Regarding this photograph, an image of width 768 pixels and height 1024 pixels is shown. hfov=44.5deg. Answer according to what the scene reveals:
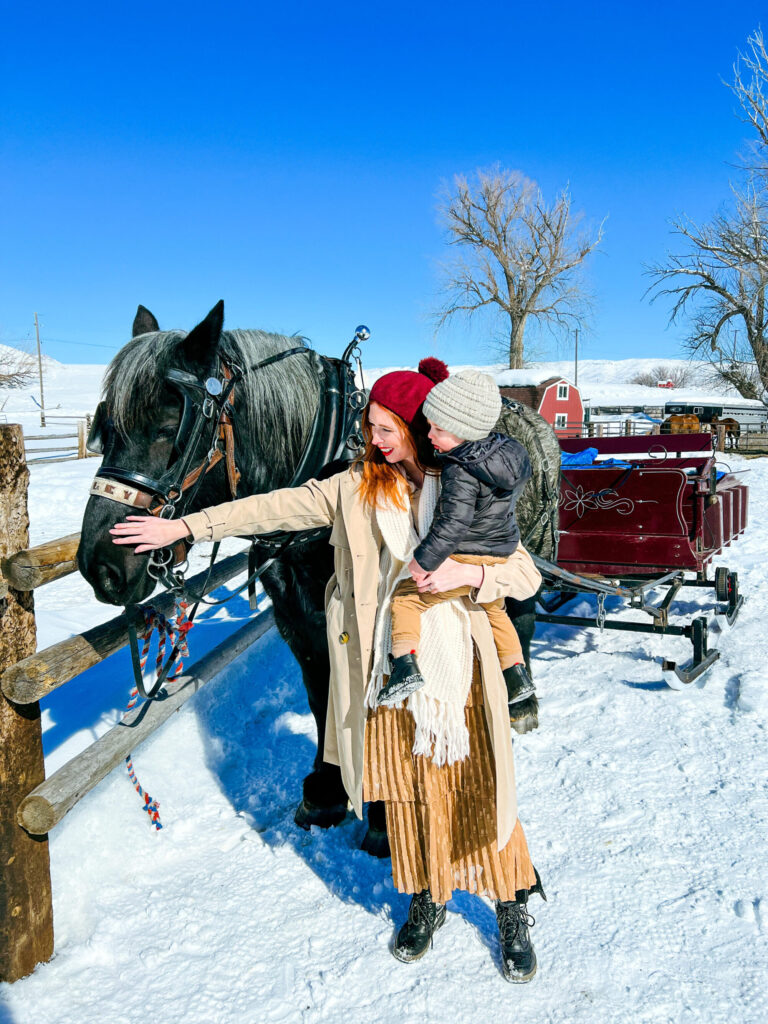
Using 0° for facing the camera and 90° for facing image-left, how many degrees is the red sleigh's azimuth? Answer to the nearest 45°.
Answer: approximately 45°

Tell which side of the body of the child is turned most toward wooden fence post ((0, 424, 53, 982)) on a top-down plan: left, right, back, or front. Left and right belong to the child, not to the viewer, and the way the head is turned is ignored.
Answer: front

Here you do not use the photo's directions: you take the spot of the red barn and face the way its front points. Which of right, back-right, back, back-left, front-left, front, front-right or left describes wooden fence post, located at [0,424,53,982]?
front-right

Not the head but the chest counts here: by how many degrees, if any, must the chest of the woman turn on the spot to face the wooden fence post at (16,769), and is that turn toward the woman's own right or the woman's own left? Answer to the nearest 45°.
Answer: approximately 90° to the woman's own right

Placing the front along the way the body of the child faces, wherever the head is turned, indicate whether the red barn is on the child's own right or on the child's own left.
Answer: on the child's own right

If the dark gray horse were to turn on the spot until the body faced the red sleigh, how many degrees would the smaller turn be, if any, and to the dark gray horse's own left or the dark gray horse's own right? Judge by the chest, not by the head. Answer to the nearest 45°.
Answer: approximately 180°

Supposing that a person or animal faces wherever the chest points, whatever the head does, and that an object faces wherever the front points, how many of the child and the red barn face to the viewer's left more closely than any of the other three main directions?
1

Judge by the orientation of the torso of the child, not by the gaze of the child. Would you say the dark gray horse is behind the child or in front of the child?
in front

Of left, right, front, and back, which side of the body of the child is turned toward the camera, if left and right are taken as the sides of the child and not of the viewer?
left

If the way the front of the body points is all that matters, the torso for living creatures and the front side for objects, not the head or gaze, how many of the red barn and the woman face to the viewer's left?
0

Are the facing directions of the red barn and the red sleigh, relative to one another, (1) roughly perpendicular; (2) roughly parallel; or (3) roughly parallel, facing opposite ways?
roughly perpendicular

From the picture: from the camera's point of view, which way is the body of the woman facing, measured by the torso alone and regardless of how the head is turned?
toward the camera

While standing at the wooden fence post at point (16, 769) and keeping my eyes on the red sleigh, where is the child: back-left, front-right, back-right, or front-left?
front-right
